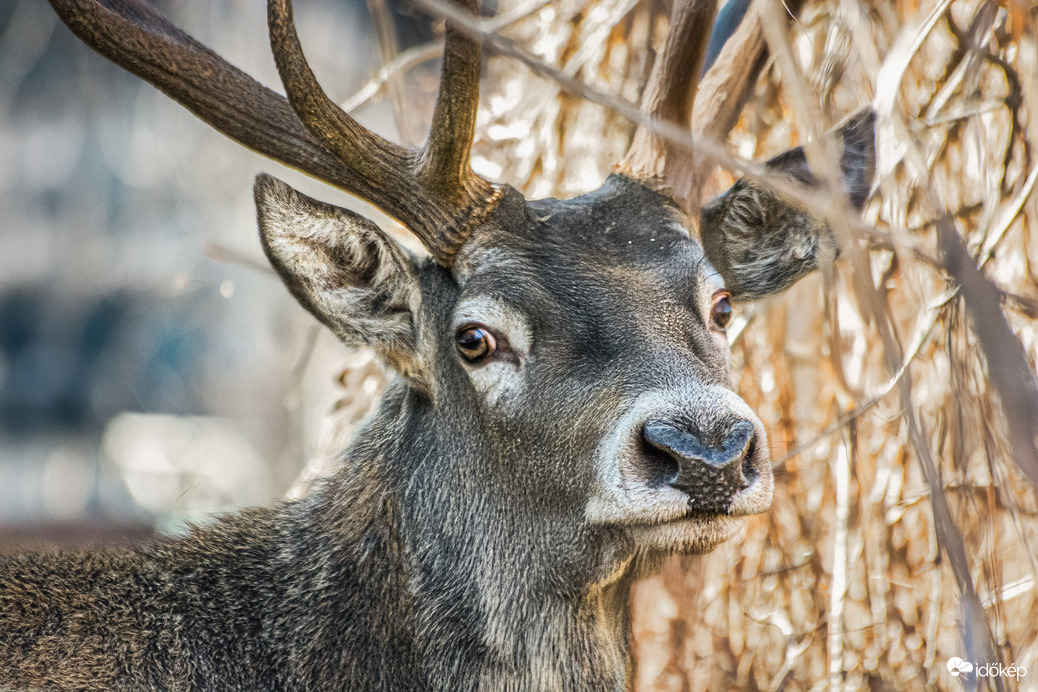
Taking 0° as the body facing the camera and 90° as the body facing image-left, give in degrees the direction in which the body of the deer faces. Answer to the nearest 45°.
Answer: approximately 315°
